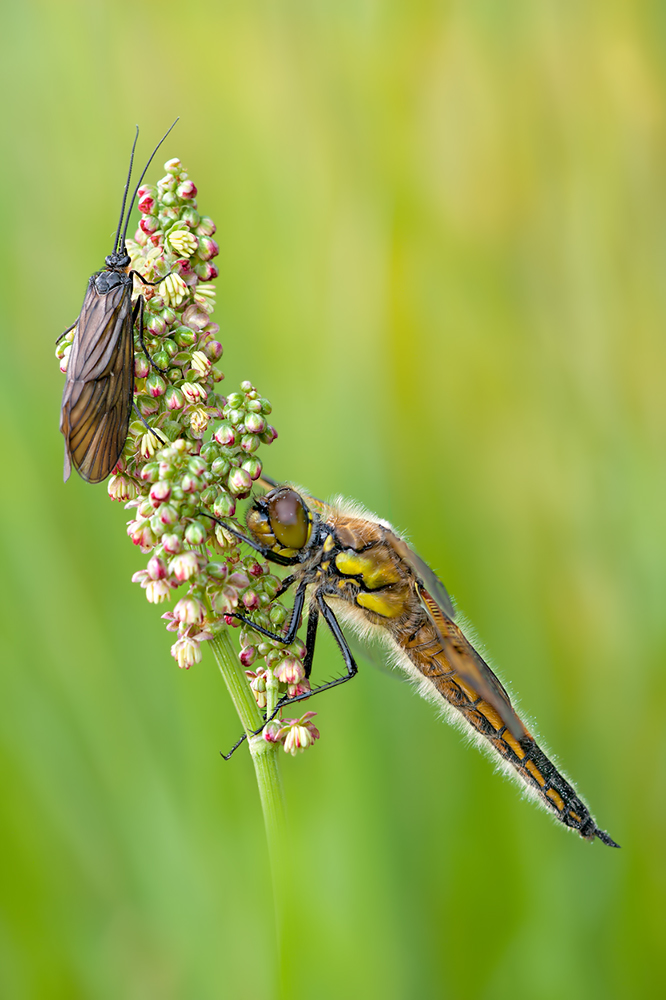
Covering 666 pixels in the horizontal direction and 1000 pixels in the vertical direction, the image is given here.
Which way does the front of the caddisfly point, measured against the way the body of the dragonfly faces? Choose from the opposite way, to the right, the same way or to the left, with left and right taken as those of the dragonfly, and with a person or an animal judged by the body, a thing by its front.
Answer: to the right

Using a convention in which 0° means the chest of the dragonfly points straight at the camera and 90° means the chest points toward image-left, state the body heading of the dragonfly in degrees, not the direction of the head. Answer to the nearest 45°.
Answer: approximately 90°

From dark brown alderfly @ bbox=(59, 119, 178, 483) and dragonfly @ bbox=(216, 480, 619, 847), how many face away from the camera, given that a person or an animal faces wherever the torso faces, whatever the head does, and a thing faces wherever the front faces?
1

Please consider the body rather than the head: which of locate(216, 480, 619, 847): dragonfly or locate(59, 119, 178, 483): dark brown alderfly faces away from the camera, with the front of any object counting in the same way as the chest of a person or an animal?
the dark brown alderfly
